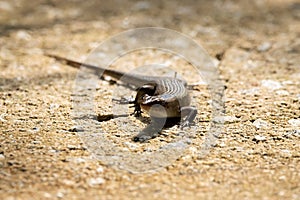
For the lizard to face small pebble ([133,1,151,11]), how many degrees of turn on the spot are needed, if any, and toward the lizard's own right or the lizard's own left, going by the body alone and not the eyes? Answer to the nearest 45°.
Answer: approximately 135° to the lizard's own right

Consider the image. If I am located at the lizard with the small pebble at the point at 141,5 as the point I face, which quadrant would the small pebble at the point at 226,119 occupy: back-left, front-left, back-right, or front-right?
back-right

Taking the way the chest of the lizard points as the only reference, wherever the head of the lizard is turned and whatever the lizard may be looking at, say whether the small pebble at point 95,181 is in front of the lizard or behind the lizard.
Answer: in front

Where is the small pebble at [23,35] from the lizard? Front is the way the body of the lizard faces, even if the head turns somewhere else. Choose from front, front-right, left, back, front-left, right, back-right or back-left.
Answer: right

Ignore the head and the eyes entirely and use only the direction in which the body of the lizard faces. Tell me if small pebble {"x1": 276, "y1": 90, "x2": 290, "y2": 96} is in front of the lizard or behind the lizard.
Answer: behind

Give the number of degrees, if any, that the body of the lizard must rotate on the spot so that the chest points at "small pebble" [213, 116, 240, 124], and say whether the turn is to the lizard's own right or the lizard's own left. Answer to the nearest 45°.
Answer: approximately 135° to the lizard's own left

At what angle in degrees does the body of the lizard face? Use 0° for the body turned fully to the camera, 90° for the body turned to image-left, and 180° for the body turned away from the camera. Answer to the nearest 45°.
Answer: approximately 45°

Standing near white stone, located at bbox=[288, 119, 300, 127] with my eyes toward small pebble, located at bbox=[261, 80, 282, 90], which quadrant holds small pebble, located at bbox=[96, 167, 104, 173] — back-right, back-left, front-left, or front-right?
back-left

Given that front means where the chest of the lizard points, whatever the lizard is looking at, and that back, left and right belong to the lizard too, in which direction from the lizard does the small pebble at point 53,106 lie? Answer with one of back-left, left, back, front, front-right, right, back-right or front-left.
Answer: front-right

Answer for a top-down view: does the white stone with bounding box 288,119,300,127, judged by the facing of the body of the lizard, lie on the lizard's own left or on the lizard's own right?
on the lizard's own left
